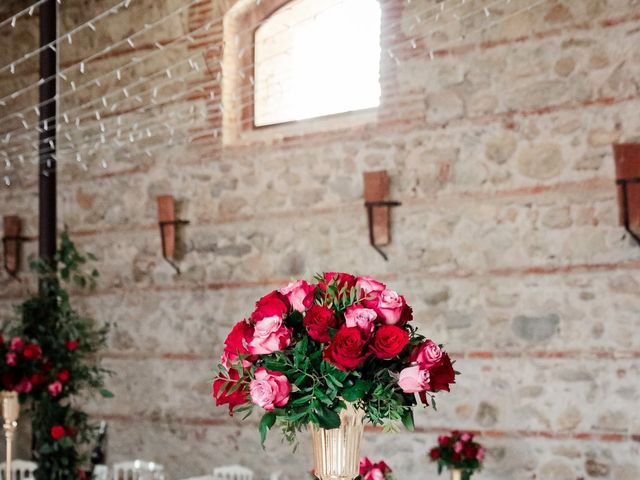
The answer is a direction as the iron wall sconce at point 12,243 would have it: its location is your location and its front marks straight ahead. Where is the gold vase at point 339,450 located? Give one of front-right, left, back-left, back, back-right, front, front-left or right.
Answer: front-left

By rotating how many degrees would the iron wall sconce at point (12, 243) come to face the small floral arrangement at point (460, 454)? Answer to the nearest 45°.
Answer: approximately 90° to its left

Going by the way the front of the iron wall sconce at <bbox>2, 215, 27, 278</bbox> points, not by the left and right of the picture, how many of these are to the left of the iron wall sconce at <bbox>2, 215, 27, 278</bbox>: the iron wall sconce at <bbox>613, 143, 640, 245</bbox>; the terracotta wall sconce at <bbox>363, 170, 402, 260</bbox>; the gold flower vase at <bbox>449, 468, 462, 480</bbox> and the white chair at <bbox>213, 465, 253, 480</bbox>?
4

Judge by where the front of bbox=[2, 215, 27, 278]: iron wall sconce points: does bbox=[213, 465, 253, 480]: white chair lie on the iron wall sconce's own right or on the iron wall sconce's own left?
on the iron wall sconce's own left

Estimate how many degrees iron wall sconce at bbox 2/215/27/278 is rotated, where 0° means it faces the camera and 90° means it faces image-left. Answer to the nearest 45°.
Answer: approximately 45°

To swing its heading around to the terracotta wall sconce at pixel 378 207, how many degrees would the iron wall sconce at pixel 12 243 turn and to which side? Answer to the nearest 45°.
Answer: approximately 90° to its left

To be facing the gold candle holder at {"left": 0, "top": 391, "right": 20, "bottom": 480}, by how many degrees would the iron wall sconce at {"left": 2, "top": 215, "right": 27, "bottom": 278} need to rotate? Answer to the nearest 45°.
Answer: approximately 45° to its left
